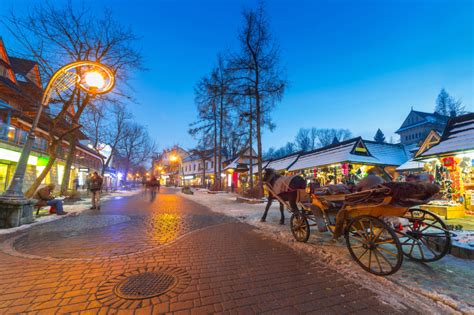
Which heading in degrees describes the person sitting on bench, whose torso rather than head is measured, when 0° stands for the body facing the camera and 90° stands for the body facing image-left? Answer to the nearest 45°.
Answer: approximately 270°

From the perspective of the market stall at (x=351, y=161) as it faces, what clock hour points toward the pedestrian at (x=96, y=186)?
The pedestrian is roughly at 12 o'clock from the market stall.

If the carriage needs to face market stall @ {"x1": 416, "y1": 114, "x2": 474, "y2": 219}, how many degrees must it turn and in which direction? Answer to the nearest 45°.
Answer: approximately 90° to its right

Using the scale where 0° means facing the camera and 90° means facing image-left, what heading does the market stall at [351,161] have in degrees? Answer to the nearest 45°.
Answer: approximately 45°

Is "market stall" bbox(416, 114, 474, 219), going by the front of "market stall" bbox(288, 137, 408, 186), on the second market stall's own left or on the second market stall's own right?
on the second market stall's own left

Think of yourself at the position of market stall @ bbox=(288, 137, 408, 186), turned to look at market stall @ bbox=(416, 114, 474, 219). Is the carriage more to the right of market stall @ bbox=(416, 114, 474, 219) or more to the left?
right

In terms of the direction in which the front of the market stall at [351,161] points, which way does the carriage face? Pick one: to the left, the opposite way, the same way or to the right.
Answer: to the right

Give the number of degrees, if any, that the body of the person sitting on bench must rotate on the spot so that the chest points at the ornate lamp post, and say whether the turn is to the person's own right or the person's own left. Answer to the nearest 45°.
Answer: approximately 90° to the person's own right

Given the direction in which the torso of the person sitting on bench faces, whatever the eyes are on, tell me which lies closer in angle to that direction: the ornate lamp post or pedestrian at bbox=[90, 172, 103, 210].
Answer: the pedestrian
